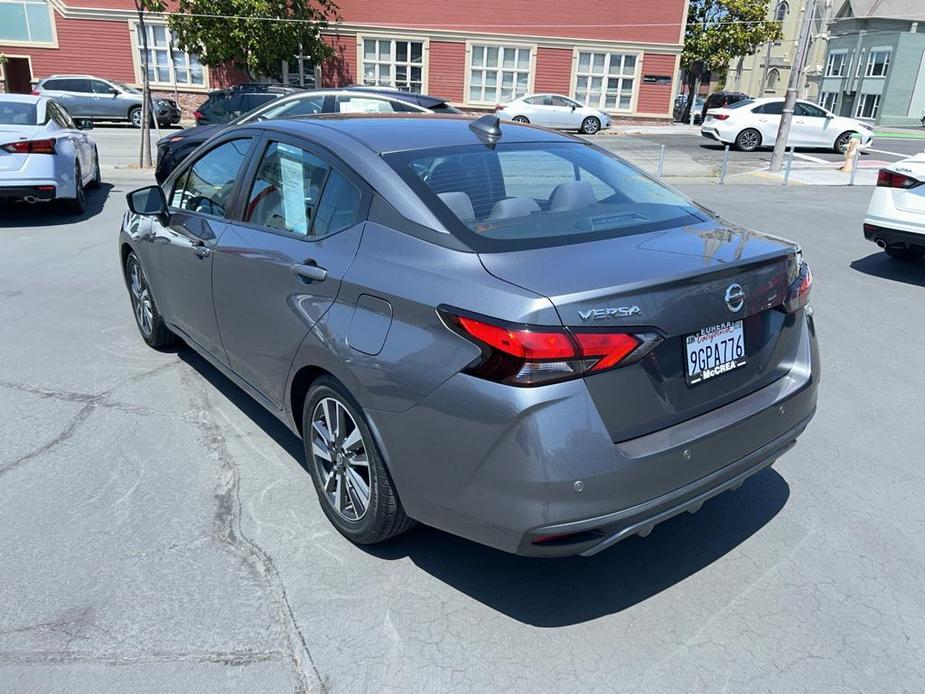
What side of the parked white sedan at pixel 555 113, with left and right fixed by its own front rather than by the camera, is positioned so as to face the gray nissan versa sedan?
right

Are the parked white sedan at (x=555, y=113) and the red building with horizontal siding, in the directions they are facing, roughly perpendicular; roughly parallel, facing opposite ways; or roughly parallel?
roughly perpendicular

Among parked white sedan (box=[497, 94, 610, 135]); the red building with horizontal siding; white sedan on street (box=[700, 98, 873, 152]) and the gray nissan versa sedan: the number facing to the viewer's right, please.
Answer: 2

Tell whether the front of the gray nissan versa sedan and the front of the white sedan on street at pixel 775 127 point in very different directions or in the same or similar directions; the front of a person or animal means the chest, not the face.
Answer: very different directions

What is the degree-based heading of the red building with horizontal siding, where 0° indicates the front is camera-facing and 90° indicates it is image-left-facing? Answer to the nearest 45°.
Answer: approximately 0°

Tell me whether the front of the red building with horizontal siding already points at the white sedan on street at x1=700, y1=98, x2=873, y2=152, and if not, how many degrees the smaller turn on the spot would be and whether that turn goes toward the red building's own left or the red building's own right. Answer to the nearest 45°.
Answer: approximately 45° to the red building's own left

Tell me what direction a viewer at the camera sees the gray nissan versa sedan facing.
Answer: facing away from the viewer and to the left of the viewer

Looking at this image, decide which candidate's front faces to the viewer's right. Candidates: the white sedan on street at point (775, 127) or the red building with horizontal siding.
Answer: the white sedan on street

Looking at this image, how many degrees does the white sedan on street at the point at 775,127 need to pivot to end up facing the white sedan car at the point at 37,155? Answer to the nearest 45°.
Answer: approximately 135° to its right

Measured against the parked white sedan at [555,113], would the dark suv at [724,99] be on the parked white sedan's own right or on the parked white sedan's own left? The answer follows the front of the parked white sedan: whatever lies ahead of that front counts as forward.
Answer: on the parked white sedan's own left

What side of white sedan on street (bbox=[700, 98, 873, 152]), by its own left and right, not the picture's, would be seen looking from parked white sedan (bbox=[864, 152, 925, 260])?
right

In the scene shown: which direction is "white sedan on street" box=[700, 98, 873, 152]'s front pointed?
to the viewer's right
